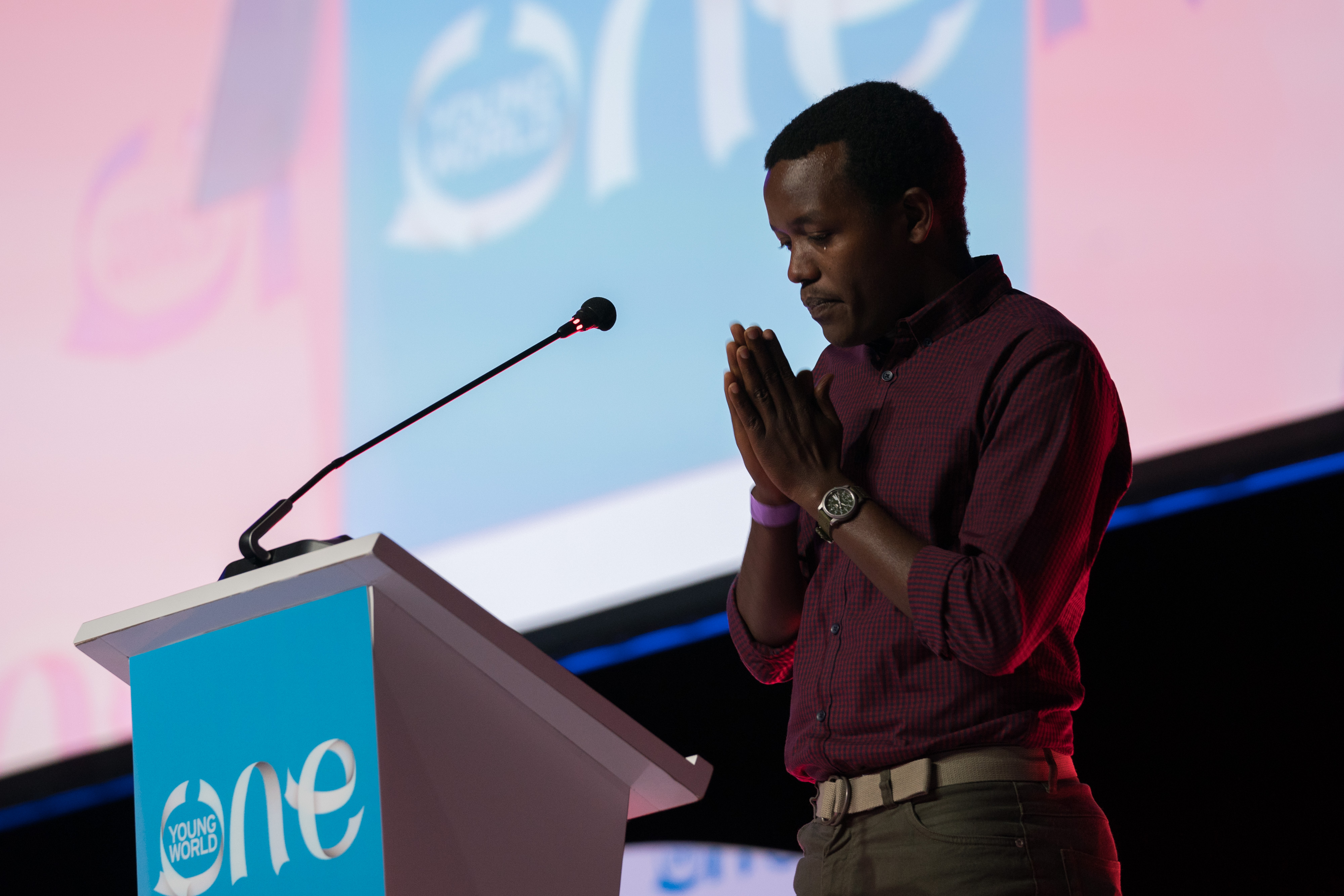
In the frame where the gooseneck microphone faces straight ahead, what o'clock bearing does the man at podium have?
The man at podium is roughly at 1 o'clock from the gooseneck microphone.

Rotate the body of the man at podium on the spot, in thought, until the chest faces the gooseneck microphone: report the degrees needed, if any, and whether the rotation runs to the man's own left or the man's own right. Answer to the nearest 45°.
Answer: approximately 45° to the man's own right

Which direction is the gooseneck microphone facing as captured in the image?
to the viewer's right

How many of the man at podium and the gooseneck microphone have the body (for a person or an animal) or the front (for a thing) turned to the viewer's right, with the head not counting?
1

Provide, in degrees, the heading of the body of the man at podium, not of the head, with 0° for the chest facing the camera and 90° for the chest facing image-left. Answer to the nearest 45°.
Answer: approximately 45°

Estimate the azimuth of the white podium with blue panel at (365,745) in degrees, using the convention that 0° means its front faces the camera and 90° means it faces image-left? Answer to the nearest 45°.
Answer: approximately 45°
